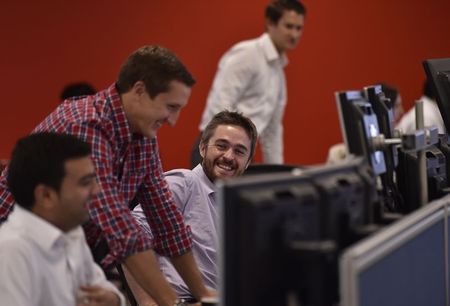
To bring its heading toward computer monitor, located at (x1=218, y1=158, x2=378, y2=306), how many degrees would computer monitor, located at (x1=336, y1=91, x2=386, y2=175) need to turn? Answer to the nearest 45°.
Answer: approximately 135° to its left

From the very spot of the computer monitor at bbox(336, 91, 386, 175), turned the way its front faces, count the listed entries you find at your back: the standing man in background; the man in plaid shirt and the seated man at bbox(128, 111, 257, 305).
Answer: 0

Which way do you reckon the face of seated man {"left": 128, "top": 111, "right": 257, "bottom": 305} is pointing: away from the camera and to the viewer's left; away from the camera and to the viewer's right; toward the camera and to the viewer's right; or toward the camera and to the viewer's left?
toward the camera and to the viewer's left

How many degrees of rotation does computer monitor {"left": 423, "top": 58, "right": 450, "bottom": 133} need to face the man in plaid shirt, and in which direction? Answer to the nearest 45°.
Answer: approximately 90° to its left

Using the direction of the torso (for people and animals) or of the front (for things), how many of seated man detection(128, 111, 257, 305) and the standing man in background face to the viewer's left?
0

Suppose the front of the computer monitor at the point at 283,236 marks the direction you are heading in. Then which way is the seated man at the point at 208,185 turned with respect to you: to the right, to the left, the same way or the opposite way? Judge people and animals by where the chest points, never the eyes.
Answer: the opposite way

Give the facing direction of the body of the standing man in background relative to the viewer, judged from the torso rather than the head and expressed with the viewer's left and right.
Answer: facing the viewer and to the right of the viewer

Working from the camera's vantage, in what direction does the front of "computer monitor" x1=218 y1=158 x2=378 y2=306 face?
facing away from the viewer and to the left of the viewer

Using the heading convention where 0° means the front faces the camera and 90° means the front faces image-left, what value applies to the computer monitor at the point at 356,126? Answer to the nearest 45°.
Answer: approximately 135°

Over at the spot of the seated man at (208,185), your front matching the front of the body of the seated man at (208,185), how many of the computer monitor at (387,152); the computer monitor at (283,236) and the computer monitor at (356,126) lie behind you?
0

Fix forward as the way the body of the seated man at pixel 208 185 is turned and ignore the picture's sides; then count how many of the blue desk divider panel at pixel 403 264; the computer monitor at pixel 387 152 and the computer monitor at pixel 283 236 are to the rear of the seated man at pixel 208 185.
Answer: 0

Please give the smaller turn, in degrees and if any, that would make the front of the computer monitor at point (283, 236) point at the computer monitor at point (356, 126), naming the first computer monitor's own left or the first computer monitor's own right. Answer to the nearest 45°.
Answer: approximately 45° to the first computer monitor's own right

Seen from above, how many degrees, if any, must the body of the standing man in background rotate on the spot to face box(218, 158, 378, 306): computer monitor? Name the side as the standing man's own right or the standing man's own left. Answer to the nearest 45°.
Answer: approximately 45° to the standing man's own right

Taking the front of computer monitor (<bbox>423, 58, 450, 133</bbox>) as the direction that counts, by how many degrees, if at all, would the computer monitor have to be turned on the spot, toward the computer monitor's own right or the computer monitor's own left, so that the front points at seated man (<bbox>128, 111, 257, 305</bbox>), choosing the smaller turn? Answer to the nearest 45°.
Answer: approximately 45° to the computer monitor's own left

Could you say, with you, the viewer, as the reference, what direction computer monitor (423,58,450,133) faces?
facing away from the viewer and to the left of the viewer
